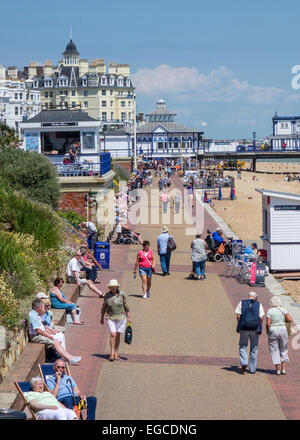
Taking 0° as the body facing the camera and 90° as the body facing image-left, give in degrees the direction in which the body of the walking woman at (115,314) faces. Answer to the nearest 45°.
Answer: approximately 0°

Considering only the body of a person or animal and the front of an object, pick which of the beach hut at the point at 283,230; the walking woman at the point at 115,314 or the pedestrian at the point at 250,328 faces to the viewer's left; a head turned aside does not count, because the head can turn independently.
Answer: the beach hut

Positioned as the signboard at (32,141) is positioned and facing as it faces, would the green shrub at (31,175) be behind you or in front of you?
in front

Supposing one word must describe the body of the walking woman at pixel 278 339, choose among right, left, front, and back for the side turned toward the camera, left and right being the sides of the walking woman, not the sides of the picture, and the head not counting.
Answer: back

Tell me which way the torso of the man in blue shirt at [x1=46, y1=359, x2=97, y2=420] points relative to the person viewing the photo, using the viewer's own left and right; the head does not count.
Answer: facing the viewer and to the right of the viewer

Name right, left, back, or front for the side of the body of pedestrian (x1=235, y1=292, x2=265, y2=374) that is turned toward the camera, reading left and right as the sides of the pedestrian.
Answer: back

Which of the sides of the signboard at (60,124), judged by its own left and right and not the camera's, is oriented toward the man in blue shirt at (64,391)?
front

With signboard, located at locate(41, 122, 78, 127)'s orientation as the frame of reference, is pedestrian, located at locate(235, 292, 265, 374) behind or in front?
in front

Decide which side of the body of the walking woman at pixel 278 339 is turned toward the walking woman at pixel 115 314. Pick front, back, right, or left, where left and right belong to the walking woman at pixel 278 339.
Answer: left

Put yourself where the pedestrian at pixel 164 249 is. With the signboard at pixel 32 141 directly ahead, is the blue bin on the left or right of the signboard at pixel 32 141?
left

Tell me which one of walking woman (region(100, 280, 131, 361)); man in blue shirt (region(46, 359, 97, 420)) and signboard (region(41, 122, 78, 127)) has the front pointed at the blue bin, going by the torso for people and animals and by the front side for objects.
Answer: the signboard

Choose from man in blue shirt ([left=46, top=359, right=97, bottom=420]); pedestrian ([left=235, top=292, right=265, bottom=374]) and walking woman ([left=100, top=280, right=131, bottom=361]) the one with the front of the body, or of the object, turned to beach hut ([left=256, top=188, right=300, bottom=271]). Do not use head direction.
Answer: the pedestrian

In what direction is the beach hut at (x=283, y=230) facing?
to the viewer's left

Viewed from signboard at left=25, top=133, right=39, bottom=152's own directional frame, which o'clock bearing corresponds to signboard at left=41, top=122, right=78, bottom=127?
signboard at left=41, top=122, right=78, bottom=127 is roughly at 10 o'clock from signboard at left=25, top=133, right=39, bottom=152.

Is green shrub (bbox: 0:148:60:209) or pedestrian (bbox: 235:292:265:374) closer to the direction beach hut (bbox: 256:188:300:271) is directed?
the green shrub

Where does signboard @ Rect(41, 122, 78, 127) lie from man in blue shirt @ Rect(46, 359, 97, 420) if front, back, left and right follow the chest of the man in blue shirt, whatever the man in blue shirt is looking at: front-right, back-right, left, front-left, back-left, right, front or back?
back-left

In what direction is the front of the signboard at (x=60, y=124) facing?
toward the camera
